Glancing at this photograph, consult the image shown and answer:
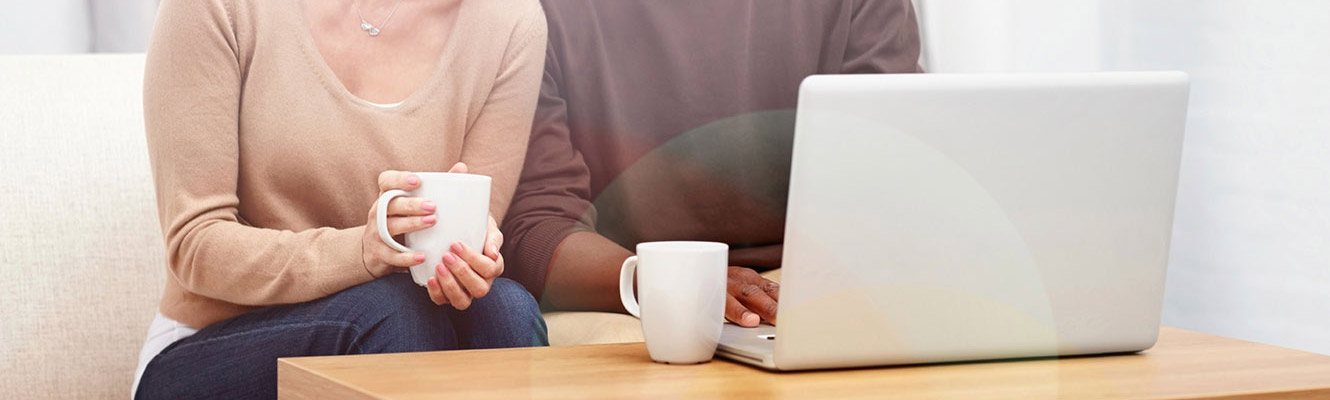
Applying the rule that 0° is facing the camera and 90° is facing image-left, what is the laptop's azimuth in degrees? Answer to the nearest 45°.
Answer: approximately 135°
